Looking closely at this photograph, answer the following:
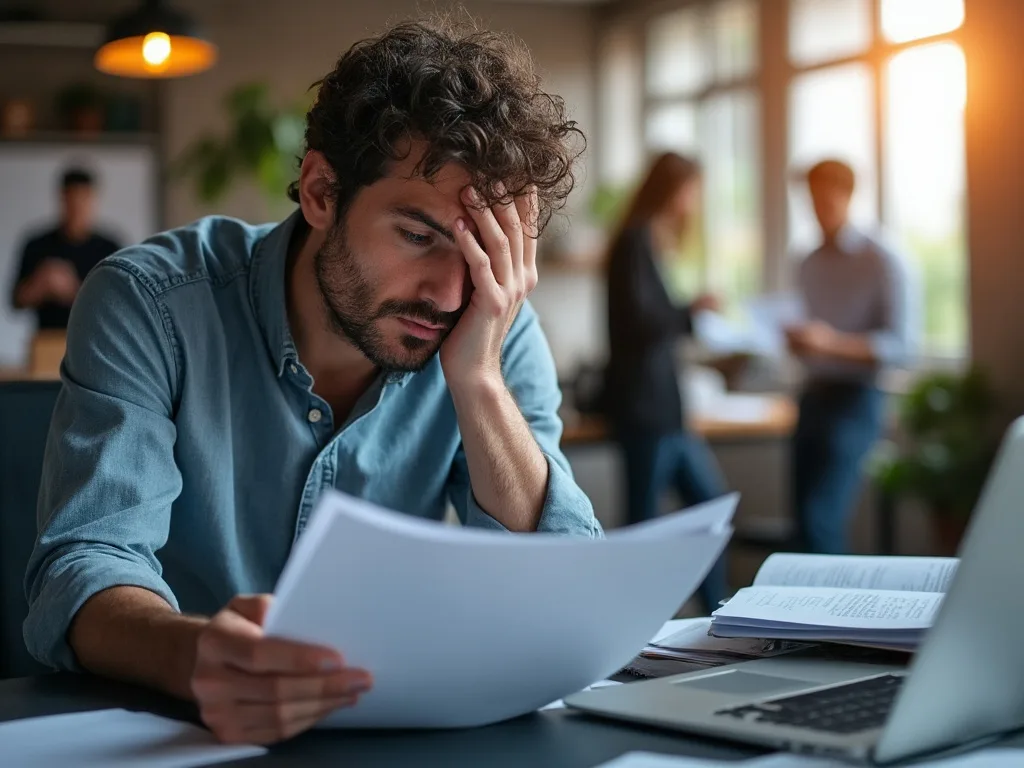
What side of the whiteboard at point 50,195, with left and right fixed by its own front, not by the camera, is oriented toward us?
front

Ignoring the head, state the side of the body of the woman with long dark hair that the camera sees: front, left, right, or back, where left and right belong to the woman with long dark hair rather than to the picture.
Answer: right

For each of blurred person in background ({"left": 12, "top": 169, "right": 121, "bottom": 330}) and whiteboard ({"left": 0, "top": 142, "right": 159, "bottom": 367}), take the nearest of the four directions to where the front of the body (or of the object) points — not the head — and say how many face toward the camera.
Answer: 2

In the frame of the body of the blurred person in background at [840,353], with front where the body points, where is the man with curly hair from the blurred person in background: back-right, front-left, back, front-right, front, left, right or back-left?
front-left

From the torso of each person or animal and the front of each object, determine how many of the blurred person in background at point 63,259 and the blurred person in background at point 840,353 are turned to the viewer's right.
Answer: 0

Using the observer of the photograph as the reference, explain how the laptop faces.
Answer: facing away from the viewer and to the left of the viewer

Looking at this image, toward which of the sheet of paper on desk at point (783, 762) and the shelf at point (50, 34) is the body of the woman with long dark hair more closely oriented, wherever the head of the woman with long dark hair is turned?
the sheet of paper on desk

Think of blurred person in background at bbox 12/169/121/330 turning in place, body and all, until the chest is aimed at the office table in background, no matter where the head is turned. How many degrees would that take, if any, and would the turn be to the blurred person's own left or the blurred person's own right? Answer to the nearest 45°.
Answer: approximately 45° to the blurred person's own left

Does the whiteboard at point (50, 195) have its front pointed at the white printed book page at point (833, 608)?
yes

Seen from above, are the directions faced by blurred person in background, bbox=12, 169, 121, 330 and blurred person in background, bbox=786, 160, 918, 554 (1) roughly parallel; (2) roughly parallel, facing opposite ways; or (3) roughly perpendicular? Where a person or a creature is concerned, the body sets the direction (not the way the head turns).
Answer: roughly perpendicular

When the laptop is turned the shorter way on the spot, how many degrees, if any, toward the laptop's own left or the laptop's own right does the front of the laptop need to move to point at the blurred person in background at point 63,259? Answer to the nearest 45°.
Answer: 0° — it already faces them

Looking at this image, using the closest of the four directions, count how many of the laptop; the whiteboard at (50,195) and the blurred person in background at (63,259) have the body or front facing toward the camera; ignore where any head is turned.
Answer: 2

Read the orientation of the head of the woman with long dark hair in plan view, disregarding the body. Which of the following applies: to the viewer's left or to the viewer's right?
to the viewer's right

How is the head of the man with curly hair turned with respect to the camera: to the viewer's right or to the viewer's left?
to the viewer's right
